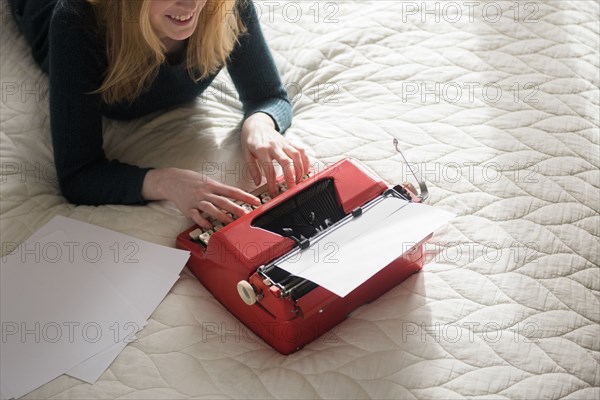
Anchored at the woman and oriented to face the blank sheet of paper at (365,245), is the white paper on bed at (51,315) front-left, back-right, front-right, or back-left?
front-right

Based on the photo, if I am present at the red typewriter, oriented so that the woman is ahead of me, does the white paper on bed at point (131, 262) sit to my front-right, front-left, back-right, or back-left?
front-left

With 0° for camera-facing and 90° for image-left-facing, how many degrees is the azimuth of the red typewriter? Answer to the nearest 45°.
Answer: approximately 135°
